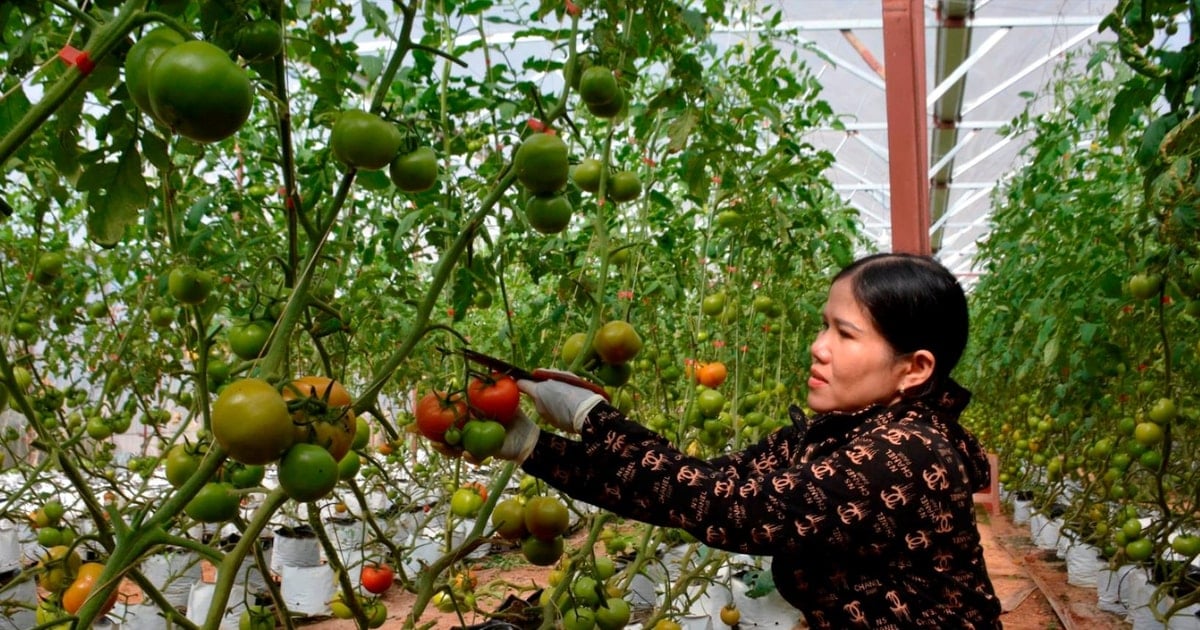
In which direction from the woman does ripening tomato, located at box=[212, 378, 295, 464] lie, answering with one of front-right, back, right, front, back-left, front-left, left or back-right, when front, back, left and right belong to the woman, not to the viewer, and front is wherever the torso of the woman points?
front-left

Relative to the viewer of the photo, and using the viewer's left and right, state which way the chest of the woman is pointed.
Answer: facing to the left of the viewer

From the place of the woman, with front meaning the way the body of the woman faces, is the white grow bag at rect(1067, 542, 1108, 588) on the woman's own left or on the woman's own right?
on the woman's own right

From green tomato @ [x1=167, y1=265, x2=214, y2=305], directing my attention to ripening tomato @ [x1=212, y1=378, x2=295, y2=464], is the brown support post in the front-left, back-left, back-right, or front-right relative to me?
back-left

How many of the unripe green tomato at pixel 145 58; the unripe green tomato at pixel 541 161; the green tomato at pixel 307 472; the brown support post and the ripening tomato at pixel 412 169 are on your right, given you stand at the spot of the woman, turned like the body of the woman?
1

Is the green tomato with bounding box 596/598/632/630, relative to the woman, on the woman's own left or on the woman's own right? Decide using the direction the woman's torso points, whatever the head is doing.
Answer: on the woman's own right

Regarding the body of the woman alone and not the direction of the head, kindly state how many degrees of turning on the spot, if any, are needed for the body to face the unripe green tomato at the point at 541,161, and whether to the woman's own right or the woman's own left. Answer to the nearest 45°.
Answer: approximately 45° to the woman's own left

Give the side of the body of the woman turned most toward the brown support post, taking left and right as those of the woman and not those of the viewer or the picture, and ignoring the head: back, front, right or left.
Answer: right

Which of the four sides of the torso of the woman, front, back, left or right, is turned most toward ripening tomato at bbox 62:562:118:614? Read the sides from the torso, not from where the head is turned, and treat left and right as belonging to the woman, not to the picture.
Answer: front

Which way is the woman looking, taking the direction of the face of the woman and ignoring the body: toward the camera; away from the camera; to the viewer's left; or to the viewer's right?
to the viewer's left

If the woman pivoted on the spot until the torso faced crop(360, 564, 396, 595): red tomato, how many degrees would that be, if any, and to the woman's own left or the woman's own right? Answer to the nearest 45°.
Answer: approximately 45° to the woman's own right
